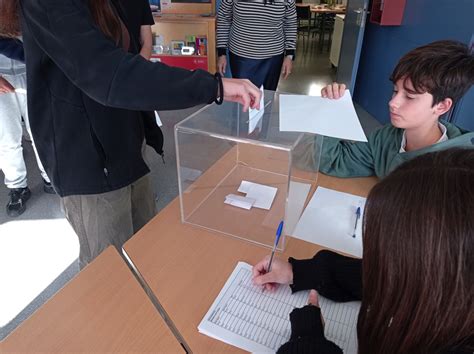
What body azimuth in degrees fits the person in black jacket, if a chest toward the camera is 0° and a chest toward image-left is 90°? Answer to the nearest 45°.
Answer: approximately 270°

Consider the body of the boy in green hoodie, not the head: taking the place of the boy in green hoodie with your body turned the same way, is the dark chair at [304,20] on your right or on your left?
on your right

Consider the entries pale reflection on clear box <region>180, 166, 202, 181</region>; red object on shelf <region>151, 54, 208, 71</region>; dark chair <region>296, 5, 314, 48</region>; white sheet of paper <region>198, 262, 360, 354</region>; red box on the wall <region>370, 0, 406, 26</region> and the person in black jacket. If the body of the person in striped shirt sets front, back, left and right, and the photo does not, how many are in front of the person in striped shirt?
3

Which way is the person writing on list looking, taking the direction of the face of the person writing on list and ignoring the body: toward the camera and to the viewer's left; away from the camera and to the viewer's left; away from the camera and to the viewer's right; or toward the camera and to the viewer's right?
away from the camera and to the viewer's left

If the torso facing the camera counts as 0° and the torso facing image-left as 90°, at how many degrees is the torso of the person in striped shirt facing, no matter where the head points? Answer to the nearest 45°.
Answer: approximately 0°

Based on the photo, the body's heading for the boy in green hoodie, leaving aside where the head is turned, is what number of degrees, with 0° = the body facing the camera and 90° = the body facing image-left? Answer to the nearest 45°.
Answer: approximately 45°

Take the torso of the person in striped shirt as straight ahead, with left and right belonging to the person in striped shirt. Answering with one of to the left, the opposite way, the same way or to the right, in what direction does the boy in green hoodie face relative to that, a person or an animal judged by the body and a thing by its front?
to the right
